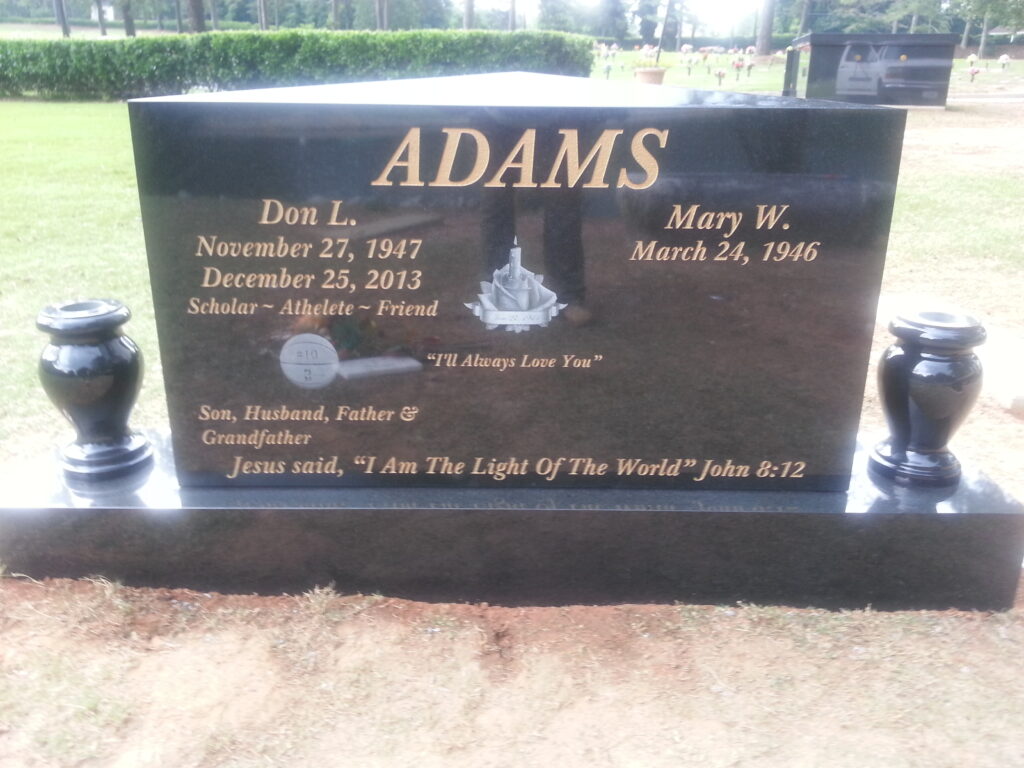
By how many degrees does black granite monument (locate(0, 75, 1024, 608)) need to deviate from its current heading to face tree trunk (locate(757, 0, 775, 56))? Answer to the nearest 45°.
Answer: approximately 180°

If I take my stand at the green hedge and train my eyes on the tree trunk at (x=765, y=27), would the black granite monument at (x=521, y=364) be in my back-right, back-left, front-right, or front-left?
back-right

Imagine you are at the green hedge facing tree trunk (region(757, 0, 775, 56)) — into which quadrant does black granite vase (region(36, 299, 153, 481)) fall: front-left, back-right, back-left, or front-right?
back-right

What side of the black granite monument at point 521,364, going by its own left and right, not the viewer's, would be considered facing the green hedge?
back

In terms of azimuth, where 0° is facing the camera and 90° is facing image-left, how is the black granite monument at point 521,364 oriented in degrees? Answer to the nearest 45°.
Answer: approximately 0°
